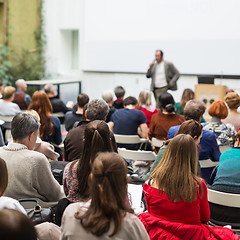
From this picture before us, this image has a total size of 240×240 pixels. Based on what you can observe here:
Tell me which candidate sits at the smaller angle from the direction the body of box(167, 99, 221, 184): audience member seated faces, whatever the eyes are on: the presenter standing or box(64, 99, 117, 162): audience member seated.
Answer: the presenter standing

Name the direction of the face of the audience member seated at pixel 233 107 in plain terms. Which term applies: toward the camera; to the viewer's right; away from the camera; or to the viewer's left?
away from the camera

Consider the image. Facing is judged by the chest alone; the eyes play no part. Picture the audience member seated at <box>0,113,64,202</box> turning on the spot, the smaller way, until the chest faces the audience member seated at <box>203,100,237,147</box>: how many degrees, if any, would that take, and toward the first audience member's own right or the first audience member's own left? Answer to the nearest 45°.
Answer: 0° — they already face them

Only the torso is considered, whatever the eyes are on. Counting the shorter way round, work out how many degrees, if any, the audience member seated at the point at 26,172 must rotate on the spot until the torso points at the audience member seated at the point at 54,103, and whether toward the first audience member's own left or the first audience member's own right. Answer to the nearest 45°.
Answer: approximately 45° to the first audience member's own left

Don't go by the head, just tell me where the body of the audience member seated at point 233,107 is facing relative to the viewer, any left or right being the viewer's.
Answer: facing away from the viewer

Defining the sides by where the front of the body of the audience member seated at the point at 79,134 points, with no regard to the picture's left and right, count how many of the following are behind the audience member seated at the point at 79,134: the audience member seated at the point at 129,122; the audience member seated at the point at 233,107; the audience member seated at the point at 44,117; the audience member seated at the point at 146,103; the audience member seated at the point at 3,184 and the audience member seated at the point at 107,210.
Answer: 2

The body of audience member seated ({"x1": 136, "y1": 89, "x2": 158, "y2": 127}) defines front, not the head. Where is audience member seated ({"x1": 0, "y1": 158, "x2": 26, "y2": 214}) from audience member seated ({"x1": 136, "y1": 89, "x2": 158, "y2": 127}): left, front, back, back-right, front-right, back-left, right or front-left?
back

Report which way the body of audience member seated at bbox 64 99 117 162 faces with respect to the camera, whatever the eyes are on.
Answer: away from the camera

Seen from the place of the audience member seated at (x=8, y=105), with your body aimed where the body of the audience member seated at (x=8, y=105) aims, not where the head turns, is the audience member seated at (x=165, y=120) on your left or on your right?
on your right

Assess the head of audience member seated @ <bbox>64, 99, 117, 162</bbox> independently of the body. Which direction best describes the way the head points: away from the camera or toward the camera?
away from the camera

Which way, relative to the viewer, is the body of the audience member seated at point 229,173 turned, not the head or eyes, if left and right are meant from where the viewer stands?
facing away from the viewer

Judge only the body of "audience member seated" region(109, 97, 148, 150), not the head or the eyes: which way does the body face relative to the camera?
away from the camera

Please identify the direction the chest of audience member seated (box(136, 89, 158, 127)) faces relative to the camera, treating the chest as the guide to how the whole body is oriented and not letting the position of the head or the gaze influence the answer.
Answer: away from the camera

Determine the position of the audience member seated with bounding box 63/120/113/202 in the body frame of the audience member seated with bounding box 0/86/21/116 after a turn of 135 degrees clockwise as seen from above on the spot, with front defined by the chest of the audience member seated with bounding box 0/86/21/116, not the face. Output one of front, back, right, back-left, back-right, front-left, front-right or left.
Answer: front
